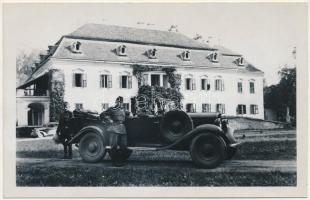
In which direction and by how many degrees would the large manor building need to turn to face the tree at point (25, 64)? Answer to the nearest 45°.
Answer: approximately 135° to its right
